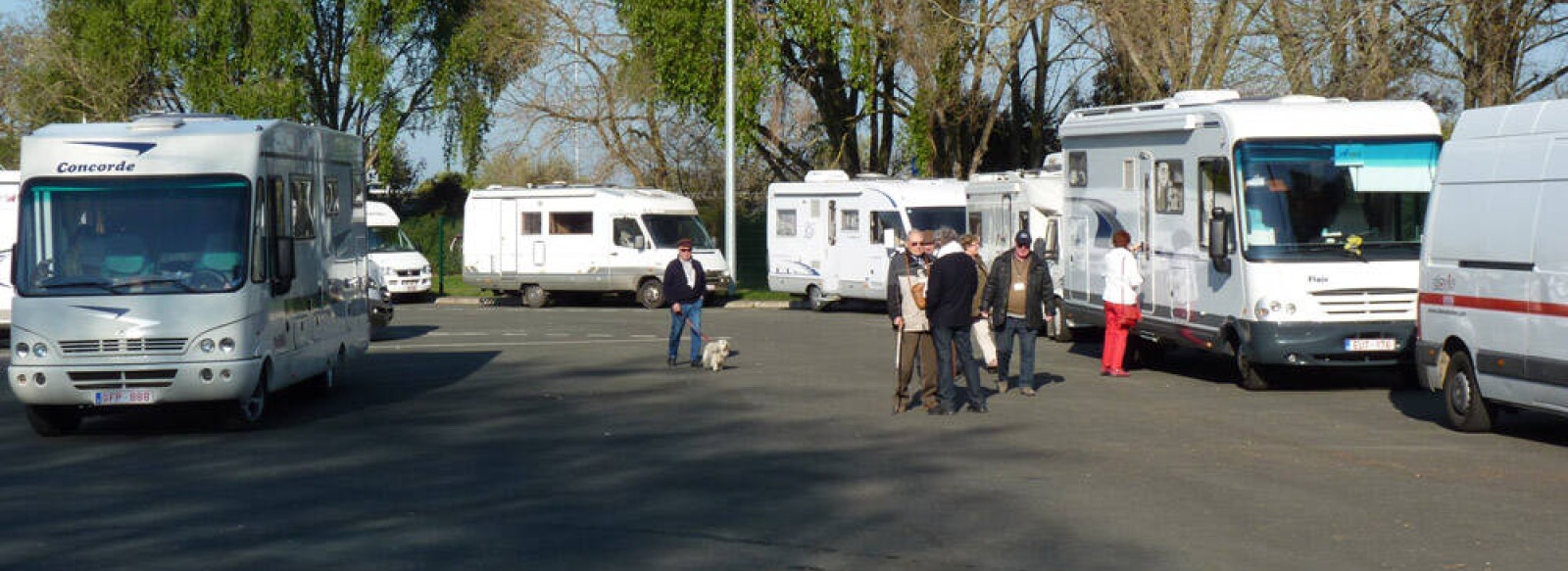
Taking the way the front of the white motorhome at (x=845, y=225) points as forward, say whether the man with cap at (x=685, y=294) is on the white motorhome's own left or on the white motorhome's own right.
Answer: on the white motorhome's own right

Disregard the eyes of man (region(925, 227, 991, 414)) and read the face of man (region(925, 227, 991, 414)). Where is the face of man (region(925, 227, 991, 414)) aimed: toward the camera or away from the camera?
away from the camera

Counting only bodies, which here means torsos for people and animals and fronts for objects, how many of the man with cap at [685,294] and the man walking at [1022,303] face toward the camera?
2

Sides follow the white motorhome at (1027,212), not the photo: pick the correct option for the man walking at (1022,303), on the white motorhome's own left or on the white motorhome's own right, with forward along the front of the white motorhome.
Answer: on the white motorhome's own right

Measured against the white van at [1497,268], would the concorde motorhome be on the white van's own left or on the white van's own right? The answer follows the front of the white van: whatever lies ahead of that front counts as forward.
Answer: on the white van's own right

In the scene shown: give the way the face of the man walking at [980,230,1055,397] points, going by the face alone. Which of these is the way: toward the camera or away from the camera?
toward the camera

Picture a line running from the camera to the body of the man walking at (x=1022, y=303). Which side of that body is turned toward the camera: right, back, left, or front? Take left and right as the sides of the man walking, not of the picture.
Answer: front

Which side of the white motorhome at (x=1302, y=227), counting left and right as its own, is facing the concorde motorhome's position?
right

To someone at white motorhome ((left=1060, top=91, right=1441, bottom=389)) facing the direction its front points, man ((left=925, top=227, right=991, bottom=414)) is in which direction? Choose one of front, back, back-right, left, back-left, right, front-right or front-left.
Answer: right

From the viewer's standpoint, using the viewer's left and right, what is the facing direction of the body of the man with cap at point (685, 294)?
facing the viewer

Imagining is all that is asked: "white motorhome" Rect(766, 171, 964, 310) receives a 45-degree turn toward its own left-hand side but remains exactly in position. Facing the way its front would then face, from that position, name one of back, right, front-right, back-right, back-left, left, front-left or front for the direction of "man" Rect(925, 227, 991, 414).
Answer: right

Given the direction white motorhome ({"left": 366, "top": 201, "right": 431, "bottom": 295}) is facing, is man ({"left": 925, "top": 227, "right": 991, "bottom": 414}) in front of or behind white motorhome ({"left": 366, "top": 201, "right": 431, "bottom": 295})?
in front
